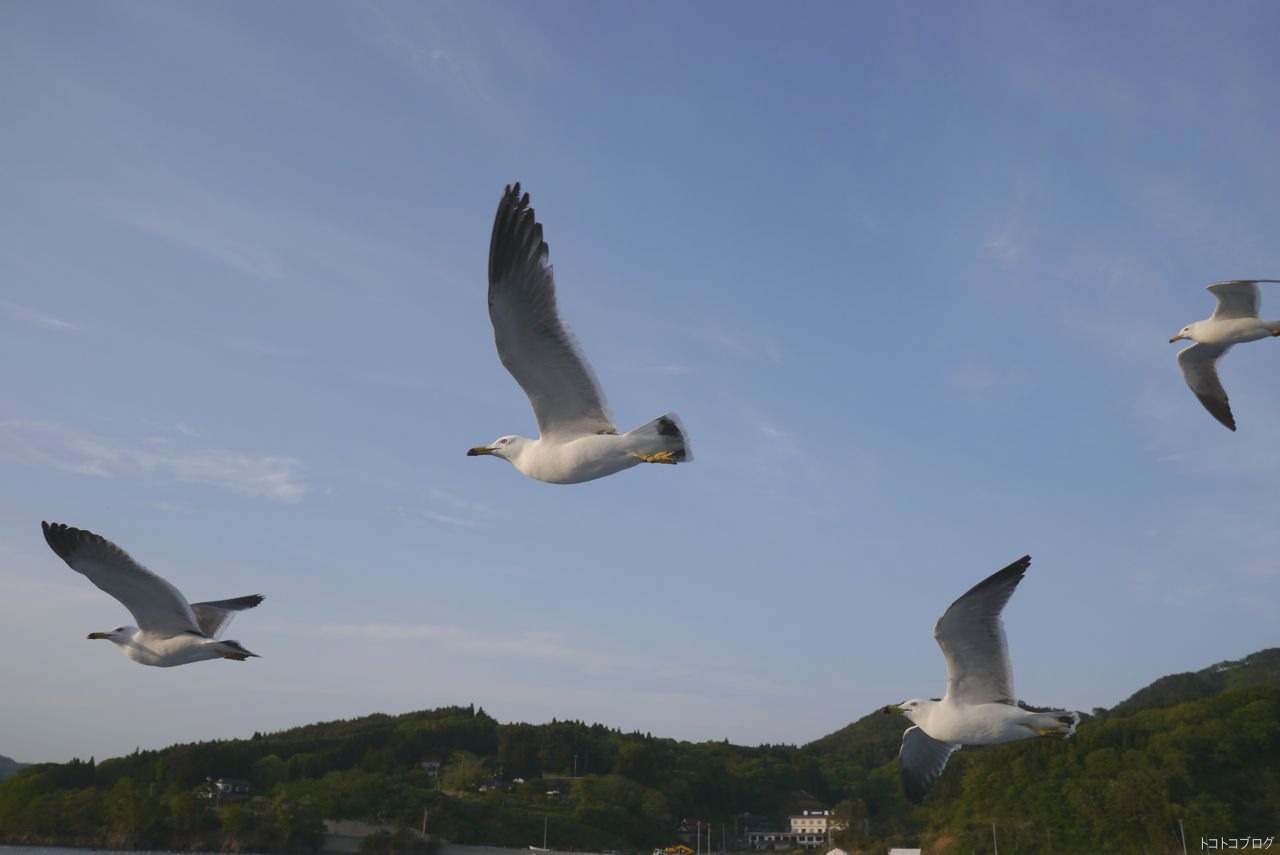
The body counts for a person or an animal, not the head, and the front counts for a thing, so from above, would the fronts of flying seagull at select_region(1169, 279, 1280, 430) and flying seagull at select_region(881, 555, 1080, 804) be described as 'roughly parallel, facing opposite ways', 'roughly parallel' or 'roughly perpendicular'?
roughly parallel

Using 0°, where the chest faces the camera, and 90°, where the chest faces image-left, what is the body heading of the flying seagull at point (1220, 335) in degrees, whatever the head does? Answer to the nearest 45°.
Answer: approximately 90°

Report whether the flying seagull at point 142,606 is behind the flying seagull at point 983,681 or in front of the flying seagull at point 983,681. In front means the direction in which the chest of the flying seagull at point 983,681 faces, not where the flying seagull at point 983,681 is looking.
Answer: in front

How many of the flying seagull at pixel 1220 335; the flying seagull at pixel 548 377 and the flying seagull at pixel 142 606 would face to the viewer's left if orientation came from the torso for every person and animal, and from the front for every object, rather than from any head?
3

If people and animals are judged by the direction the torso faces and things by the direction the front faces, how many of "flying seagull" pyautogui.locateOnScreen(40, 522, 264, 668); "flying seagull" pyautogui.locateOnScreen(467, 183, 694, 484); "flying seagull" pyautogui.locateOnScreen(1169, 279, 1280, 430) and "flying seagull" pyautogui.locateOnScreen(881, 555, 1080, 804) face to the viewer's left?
4

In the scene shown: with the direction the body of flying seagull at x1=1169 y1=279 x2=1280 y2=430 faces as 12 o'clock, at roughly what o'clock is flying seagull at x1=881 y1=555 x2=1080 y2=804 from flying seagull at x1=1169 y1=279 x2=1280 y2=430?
flying seagull at x1=881 y1=555 x2=1080 y2=804 is roughly at 10 o'clock from flying seagull at x1=1169 y1=279 x2=1280 y2=430.

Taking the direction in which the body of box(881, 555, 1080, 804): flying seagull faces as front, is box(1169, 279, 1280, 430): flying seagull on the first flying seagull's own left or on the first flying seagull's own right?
on the first flying seagull's own right

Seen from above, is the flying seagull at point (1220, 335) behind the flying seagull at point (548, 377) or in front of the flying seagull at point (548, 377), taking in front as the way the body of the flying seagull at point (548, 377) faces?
behind

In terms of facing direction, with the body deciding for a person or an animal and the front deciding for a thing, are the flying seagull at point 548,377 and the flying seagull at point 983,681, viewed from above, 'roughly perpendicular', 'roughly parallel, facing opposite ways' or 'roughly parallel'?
roughly parallel

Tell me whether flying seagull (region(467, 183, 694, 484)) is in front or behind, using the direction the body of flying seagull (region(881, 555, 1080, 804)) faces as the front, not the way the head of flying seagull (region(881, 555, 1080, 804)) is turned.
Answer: in front

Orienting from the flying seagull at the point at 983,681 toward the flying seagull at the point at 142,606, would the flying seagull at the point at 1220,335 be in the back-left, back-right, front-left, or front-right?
back-right

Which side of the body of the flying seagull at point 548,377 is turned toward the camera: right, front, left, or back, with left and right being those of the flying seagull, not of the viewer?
left

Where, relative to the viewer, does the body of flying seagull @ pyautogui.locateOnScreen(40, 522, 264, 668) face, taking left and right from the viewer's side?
facing to the left of the viewer

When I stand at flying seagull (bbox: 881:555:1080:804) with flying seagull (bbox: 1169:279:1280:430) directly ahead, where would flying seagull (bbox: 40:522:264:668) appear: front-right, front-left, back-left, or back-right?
back-left

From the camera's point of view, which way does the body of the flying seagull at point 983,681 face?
to the viewer's left

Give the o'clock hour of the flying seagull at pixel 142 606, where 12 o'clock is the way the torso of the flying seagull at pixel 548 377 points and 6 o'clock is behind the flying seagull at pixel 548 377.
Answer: the flying seagull at pixel 142 606 is roughly at 1 o'clock from the flying seagull at pixel 548 377.
